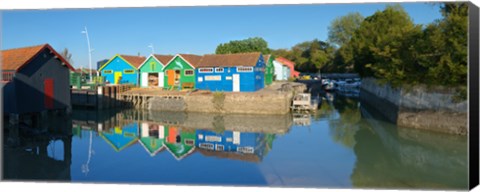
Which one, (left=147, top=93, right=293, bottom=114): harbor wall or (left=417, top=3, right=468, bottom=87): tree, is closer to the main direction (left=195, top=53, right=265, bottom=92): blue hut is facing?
the harbor wall

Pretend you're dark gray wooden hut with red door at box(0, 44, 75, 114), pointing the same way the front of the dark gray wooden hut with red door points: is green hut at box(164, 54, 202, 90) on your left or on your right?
on your left

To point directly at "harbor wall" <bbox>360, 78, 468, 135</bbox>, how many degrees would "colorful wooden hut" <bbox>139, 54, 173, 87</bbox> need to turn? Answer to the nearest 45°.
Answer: approximately 45° to its left

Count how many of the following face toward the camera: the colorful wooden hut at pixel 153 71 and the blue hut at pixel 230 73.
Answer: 2

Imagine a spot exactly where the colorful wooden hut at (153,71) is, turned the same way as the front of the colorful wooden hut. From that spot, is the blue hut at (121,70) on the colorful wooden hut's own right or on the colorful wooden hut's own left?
on the colorful wooden hut's own right

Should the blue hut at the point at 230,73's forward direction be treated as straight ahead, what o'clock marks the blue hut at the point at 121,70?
the blue hut at the point at 121,70 is roughly at 4 o'clock from the blue hut at the point at 230,73.

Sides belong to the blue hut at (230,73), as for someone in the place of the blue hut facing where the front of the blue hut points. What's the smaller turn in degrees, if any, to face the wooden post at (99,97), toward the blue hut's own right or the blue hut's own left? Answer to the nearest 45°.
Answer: approximately 90° to the blue hut's own right
